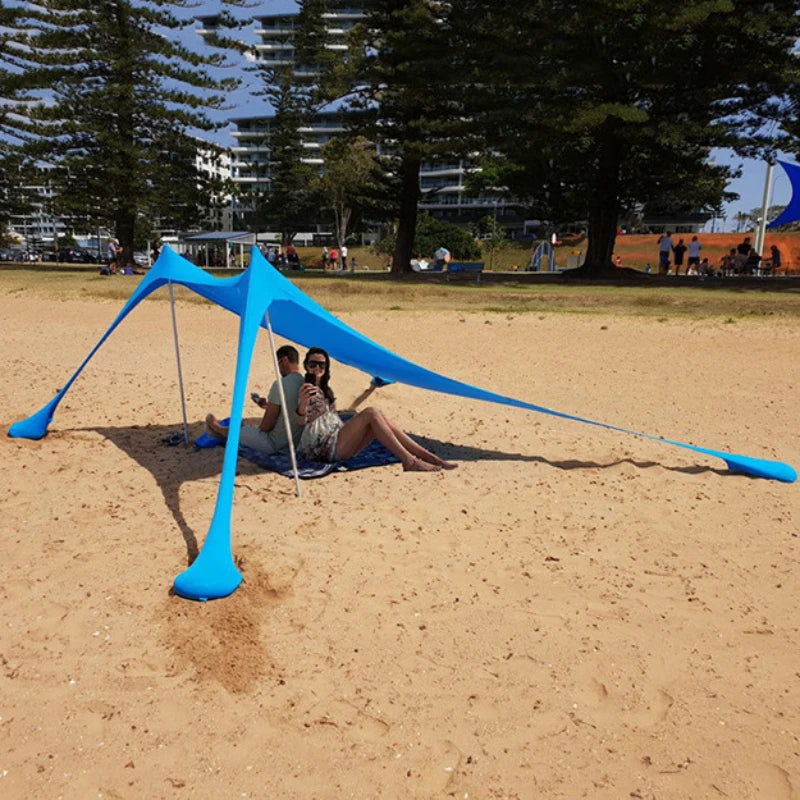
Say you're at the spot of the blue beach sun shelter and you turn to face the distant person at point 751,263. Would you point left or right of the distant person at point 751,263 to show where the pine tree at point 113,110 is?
left

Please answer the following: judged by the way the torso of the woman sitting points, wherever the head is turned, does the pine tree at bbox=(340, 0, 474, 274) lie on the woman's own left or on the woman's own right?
on the woman's own left

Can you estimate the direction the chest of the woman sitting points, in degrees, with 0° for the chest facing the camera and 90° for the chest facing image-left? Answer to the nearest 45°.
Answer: approximately 315°

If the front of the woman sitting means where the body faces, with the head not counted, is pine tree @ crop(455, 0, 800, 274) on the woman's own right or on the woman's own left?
on the woman's own left

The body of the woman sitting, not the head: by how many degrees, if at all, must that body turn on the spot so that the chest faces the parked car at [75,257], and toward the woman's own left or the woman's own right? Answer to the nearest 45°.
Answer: approximately 180°

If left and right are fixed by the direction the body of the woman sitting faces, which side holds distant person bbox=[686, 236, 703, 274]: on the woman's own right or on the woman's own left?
on the woman's own left

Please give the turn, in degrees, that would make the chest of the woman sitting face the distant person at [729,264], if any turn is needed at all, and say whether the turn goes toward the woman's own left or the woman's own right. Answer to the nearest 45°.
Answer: approximately 90° to the woman's own left
